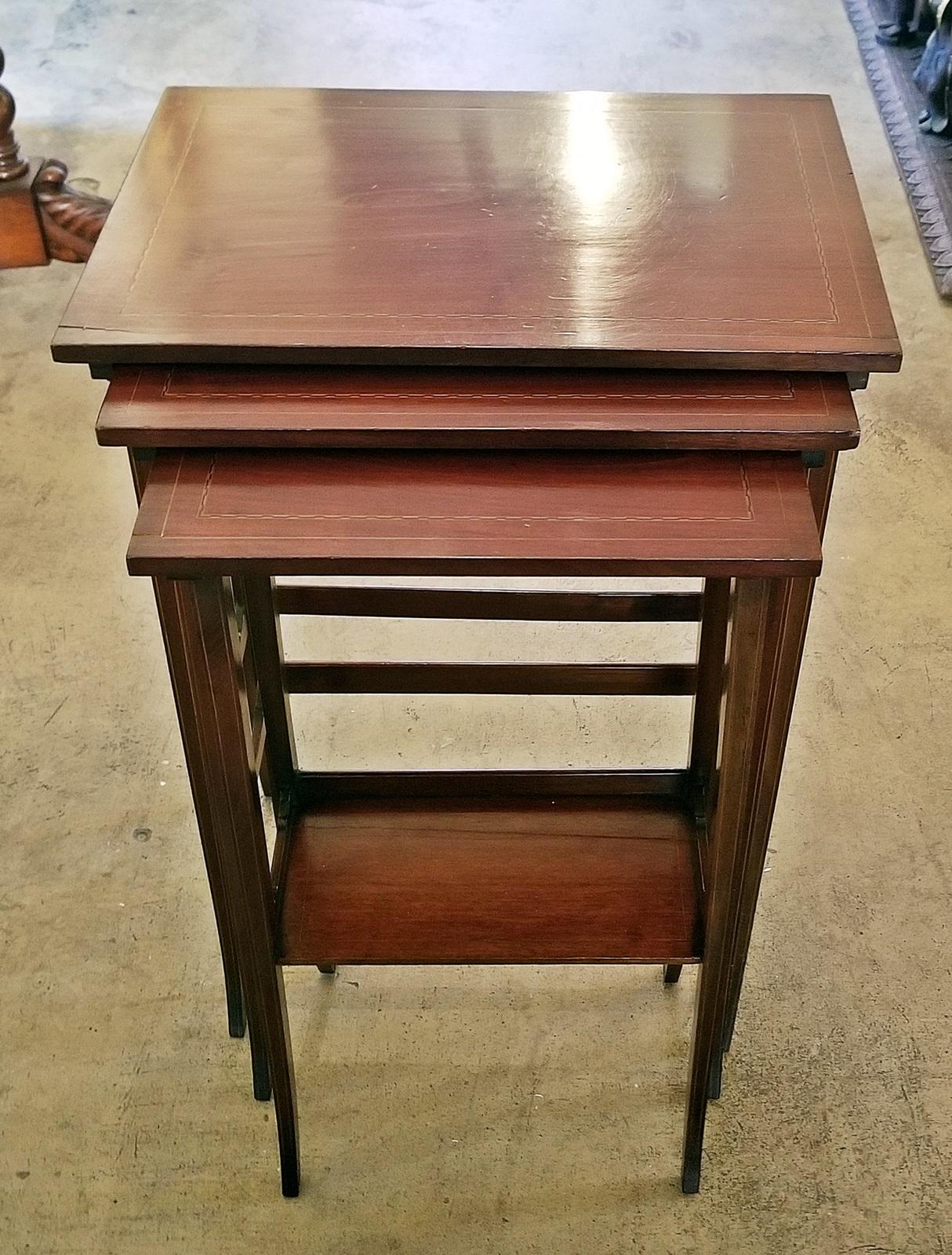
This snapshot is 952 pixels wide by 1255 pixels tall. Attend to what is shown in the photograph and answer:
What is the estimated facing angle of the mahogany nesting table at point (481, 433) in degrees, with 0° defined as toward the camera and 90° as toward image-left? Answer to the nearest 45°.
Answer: approximately 0°

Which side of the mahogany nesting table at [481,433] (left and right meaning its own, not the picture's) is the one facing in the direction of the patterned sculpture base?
back

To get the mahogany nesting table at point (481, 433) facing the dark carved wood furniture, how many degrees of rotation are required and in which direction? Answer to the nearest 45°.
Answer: approximately 135° to its right
